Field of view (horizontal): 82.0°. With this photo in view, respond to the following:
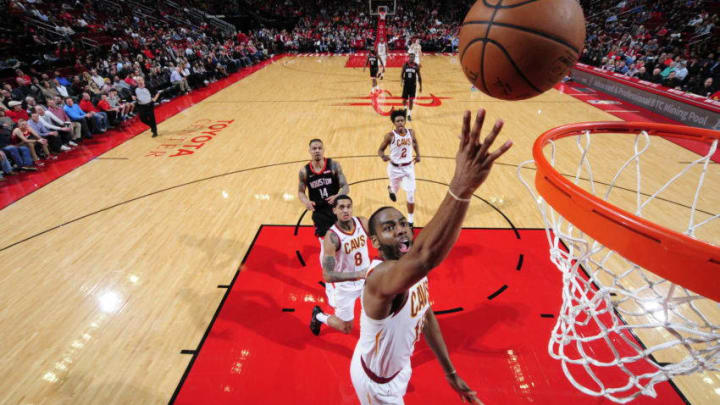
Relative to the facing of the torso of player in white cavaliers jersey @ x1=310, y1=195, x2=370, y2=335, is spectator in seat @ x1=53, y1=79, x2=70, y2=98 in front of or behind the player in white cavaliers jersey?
behind

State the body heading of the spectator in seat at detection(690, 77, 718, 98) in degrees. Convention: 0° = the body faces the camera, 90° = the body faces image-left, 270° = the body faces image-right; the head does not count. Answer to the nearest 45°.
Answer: approximately 45°

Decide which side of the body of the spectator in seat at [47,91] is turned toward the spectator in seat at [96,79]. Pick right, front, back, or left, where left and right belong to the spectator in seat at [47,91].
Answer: left

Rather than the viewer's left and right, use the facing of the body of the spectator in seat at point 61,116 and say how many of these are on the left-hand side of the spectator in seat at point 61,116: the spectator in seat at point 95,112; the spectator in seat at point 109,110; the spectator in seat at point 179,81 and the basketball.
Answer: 3

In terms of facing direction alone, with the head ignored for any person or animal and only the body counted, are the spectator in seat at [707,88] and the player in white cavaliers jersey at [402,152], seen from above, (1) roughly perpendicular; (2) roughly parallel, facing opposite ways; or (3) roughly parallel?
roughly perpendicular

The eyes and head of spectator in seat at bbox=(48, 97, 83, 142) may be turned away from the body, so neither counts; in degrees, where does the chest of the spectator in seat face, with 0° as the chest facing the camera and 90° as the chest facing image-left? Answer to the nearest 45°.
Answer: approximately 315°

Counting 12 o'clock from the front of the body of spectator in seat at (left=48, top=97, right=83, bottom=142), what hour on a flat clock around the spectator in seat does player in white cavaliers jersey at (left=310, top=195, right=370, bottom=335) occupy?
The player in white cavaliers jersey is roughly at 1 o'clock from the spectator in seat.

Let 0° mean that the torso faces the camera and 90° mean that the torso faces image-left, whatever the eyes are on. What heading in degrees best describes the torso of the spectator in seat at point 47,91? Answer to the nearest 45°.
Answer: approximately 315°
